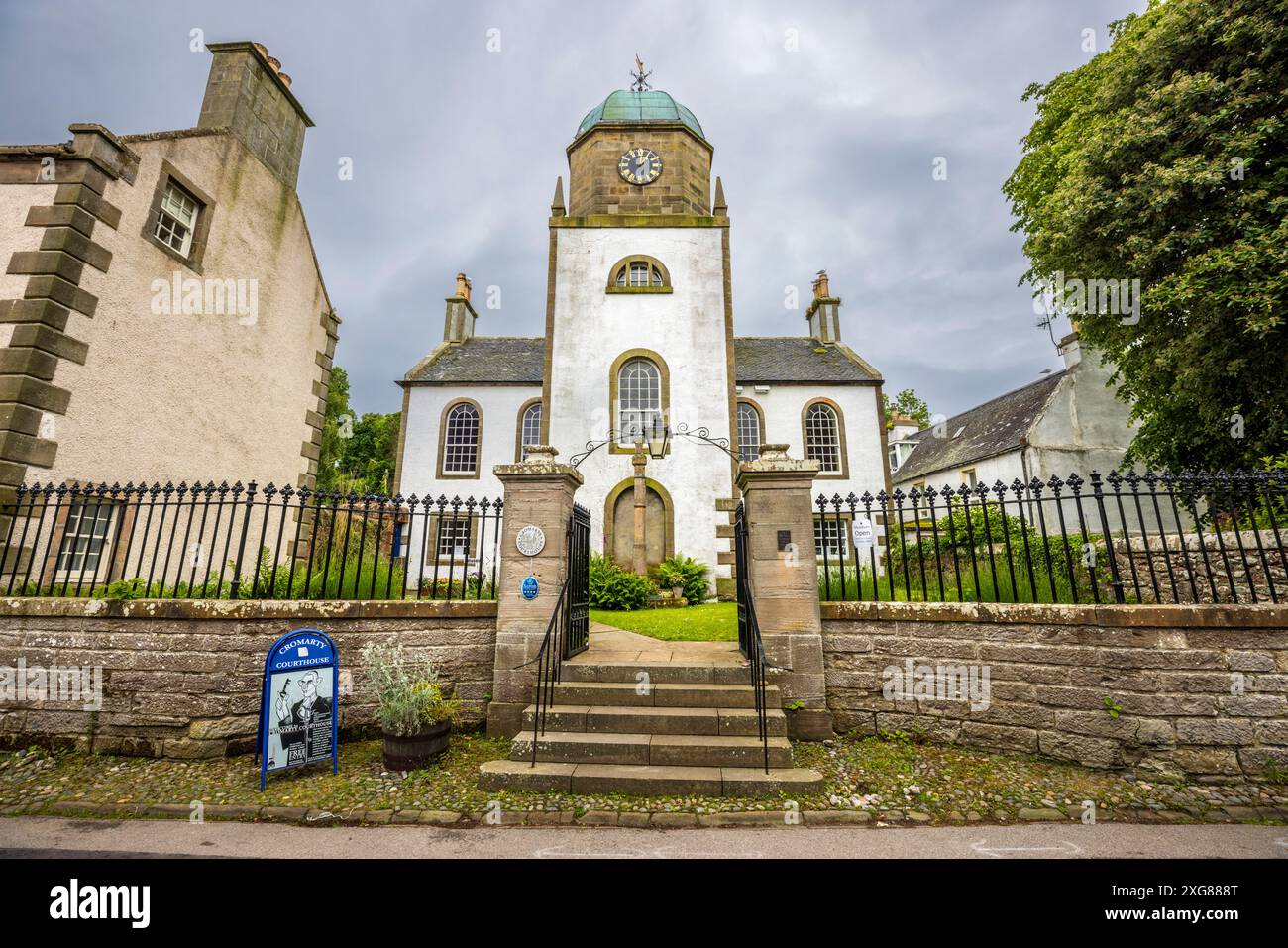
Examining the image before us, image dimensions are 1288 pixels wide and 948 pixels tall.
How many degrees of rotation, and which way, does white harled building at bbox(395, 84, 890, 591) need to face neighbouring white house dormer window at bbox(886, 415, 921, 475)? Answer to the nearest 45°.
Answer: approximately 135° to its left

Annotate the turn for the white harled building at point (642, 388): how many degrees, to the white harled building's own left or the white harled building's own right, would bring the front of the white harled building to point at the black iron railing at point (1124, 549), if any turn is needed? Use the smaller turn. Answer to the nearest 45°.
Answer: approximately 45° to the white harled building's own left

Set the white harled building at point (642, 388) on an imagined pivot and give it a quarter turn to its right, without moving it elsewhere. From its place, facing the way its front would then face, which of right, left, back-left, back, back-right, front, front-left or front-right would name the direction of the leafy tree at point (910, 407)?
back-right

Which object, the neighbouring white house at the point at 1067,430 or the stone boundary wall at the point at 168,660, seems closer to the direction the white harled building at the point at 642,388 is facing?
the stone boundary wall

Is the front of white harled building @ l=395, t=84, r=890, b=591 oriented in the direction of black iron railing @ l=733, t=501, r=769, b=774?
yes

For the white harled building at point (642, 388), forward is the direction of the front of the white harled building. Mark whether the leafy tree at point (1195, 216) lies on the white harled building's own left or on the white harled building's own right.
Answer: on the white harled building's own left

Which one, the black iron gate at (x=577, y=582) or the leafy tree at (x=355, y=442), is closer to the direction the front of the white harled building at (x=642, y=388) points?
the black iron gate

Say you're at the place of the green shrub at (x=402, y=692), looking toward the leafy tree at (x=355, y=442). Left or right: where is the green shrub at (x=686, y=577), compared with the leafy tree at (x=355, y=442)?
right

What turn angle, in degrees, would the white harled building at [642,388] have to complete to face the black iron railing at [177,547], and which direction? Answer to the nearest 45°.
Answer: approximately 45° to its right

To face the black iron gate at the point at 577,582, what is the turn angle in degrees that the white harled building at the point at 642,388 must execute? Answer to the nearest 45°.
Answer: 0° — it already faces it

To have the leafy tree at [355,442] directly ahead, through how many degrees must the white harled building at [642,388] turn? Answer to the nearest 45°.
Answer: approximately 135° to its right

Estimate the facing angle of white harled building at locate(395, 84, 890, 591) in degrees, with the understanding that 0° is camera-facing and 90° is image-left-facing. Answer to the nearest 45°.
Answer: approximately 0°

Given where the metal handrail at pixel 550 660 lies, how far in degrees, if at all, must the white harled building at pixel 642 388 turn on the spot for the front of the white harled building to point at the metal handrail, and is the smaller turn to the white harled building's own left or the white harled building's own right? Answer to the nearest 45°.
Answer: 0° — it already faces it
